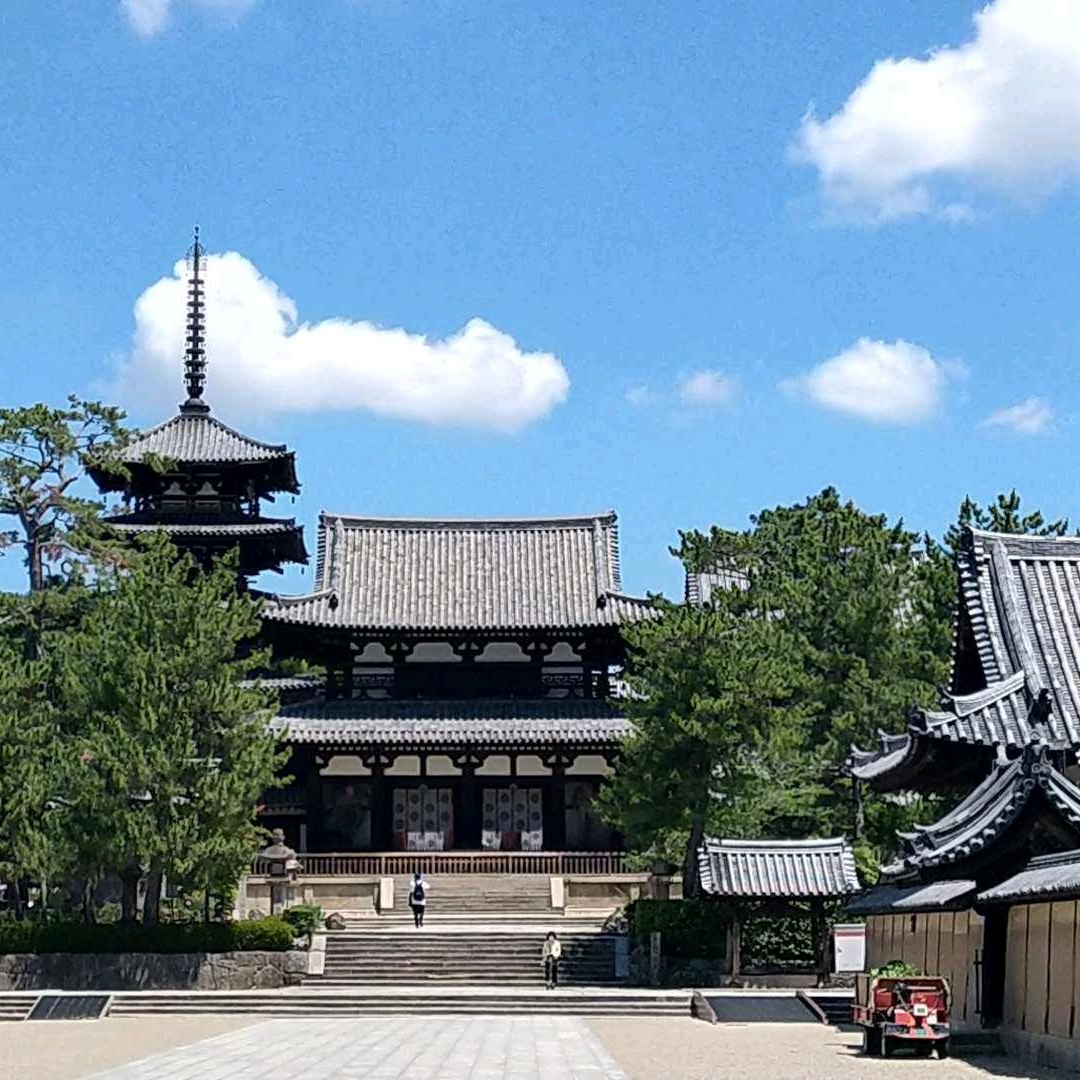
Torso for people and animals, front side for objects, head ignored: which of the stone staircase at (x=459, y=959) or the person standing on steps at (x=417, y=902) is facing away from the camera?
the person standing on steps

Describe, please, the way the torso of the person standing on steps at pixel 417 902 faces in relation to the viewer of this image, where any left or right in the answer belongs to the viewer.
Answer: facing away from the viewer

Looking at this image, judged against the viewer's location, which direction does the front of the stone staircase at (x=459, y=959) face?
facing the viewer

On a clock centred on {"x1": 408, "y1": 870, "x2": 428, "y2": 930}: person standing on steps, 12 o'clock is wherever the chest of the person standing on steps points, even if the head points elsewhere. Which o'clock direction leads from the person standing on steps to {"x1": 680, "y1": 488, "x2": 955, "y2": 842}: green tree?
The green tree is roughly at 3 o'clock from the person standing on steps.

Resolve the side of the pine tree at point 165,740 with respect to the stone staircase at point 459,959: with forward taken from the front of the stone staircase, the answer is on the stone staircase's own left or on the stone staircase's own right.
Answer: on the stone staircase's own right

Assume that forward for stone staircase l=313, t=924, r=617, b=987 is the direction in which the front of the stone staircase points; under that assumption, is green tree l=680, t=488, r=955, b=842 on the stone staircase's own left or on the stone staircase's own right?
on the stone staircase's own left

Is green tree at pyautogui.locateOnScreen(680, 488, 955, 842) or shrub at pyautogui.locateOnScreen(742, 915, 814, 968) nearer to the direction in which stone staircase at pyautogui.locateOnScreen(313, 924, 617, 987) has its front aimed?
the shrub

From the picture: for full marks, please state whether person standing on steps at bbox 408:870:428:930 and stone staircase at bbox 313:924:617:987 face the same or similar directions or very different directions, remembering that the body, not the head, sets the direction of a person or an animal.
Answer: very different directions

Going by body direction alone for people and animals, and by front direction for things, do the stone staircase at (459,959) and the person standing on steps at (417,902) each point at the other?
no

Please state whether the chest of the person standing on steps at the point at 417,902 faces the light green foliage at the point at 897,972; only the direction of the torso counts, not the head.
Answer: no

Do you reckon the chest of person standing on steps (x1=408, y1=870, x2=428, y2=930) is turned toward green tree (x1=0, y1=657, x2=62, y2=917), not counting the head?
no

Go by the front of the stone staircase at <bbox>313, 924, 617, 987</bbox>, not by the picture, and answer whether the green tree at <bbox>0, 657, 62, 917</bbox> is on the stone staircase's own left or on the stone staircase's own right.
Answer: on the stone staircase's own right

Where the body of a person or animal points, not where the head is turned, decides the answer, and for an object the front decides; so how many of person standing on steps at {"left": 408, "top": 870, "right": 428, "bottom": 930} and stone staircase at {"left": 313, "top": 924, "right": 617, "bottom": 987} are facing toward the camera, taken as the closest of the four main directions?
1
